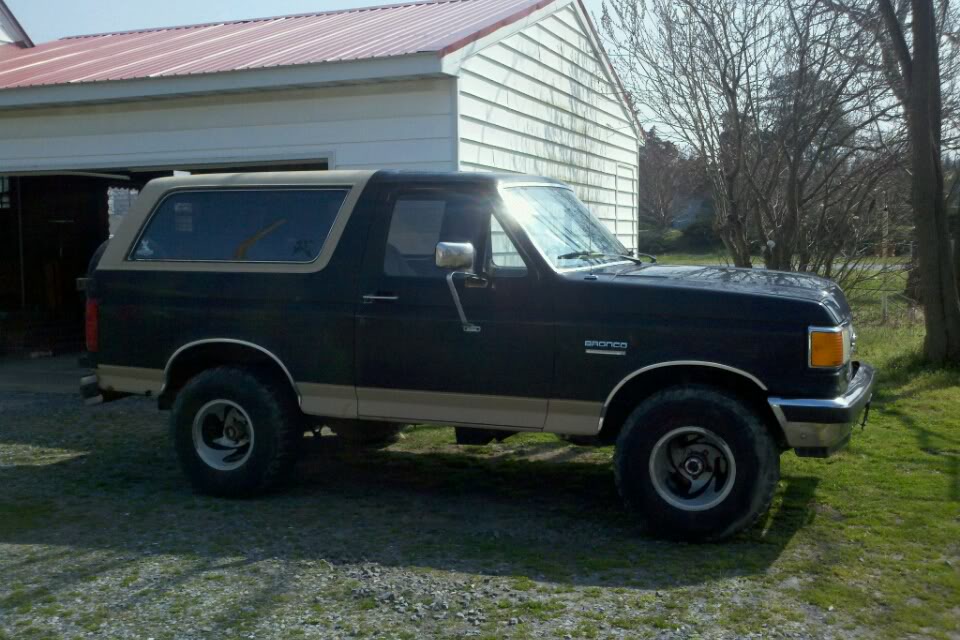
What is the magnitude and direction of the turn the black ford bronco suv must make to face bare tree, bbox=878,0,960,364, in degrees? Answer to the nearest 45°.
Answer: approximately 45° to its left

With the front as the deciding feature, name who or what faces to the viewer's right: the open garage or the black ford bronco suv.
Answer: the black ford bronco suv

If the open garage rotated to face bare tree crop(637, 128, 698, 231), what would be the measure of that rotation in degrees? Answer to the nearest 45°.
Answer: approximately 180°

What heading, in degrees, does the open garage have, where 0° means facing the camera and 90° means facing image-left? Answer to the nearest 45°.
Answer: approximately 45°

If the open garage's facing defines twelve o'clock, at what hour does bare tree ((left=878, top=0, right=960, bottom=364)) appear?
The bare tree is roughly at 8 o'clock from the open garage.

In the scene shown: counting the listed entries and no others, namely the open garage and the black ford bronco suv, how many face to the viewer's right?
1

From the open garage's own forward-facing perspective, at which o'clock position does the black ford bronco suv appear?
The black ford bronco suv is roughly at 10 o'clock from the open garage.

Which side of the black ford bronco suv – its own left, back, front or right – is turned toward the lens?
right

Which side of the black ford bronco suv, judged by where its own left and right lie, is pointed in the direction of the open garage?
left
